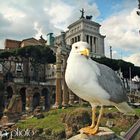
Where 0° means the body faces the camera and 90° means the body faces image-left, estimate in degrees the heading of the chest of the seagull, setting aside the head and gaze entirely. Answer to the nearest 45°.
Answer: approximately 45°
